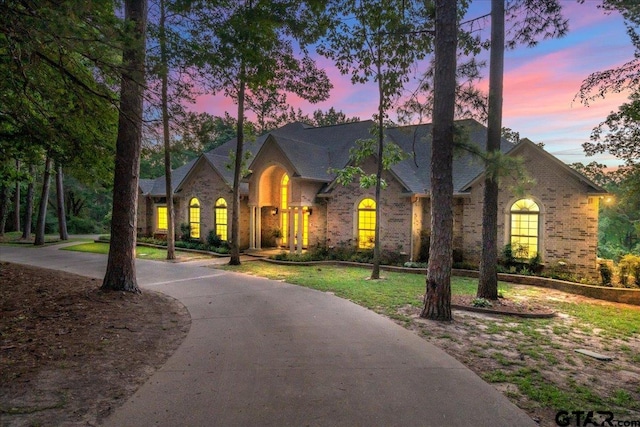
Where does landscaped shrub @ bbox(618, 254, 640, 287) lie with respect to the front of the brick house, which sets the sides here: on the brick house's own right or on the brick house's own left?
on the brick house's own left

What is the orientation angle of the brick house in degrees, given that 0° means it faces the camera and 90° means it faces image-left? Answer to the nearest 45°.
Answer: approximately 45°

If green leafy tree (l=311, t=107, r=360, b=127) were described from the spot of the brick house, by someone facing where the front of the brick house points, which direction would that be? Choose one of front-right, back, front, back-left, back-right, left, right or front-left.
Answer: back-right

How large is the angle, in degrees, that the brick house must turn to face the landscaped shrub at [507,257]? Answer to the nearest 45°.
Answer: approximately 90° to its left

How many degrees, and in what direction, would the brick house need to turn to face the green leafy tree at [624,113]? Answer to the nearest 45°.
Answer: approximately 90° to its left
